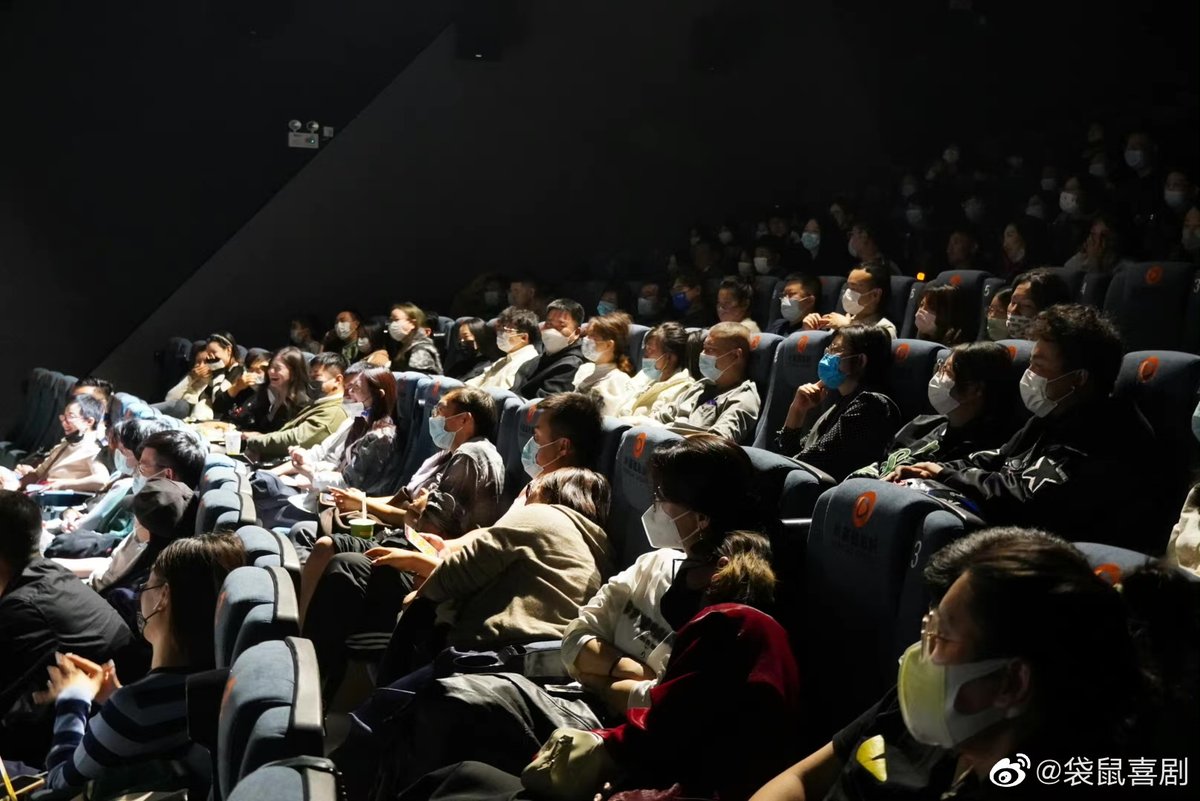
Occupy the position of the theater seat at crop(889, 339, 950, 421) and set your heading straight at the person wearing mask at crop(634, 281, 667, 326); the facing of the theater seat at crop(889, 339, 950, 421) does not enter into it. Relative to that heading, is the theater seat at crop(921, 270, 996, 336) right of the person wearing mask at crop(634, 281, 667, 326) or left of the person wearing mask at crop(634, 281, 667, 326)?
right

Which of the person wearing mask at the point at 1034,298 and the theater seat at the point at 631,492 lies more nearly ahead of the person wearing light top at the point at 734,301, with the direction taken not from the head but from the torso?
the theater seat

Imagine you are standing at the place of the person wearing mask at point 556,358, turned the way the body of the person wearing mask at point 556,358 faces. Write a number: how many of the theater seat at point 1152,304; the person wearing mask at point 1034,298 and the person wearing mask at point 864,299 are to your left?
3

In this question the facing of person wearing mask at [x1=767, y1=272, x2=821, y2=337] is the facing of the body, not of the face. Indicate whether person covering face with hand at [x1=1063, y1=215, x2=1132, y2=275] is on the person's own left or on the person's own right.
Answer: on the person's own left

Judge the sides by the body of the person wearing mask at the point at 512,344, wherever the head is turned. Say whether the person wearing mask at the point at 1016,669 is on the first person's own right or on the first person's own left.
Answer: on the first person's own left

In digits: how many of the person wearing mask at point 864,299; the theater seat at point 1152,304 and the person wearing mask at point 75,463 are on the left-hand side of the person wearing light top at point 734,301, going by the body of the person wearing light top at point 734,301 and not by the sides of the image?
2

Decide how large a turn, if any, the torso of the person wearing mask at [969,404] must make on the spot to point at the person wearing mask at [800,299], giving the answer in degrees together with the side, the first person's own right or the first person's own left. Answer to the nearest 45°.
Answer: approximately 90° to the first person's own right

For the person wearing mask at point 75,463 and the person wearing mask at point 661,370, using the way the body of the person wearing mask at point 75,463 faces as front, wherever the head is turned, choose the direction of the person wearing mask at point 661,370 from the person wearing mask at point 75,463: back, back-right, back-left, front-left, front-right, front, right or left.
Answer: back-left

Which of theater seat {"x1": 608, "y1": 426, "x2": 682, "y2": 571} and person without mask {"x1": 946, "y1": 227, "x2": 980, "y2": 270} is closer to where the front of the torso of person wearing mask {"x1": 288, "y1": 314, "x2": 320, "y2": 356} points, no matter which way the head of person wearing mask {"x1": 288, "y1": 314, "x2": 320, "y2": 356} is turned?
the theater seat

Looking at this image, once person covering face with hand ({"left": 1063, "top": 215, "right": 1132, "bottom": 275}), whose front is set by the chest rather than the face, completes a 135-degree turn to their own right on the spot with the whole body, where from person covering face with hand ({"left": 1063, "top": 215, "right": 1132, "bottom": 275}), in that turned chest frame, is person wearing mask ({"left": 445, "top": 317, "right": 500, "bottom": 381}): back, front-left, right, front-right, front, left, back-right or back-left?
left

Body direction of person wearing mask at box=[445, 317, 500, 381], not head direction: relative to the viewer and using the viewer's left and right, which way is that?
facing the viewer and to the left of the viewer

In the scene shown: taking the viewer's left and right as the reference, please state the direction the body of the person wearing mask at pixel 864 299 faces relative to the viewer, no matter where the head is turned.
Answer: facing to the left of the viewer

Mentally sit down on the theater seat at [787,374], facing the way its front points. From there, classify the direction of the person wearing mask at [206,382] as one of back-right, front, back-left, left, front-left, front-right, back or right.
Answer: right

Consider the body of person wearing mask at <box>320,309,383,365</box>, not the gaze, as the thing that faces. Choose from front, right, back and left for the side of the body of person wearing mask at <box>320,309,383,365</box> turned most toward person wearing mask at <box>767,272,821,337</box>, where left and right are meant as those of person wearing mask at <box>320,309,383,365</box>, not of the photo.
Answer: left

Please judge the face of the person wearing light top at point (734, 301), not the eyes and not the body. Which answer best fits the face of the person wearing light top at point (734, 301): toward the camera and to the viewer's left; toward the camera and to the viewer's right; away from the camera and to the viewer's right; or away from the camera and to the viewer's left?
toward the camera and to the viewer's left
